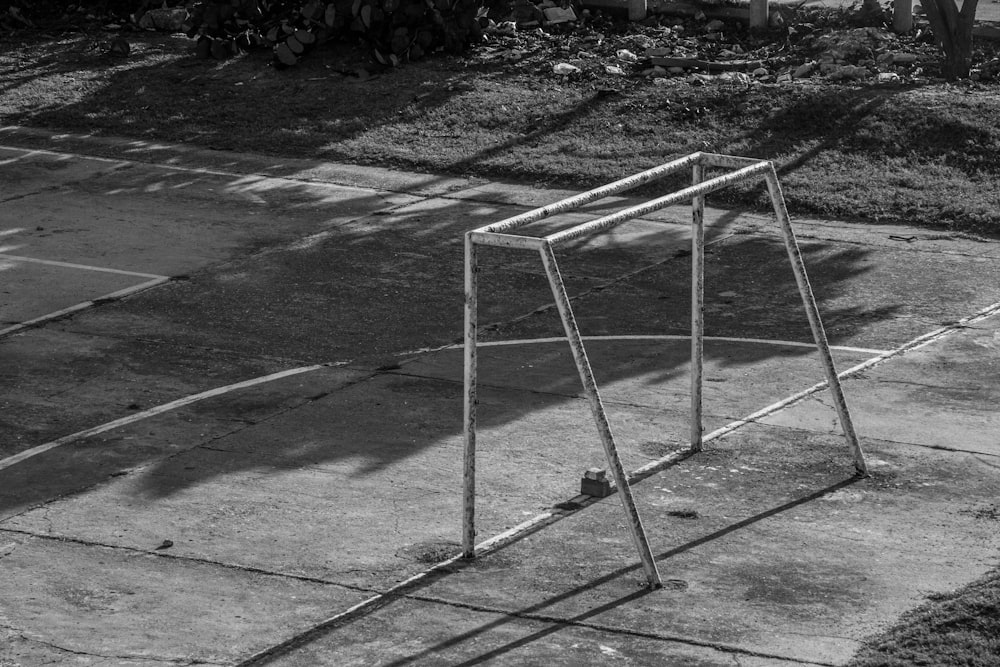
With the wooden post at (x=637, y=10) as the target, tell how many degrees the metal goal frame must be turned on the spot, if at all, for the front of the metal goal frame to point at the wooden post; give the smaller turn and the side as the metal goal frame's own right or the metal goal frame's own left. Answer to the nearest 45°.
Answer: approximately 45° to the metal goal frame's own right

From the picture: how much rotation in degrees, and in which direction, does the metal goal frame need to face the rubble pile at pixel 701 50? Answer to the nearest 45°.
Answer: approximately 45° to its right

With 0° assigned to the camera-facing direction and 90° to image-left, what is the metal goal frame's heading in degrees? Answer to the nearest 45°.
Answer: approximately 135°

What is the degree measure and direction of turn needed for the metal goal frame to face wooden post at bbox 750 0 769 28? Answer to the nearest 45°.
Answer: approximately 45° to its right

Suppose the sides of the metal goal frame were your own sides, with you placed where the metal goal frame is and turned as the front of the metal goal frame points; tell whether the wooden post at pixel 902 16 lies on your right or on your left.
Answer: on your right

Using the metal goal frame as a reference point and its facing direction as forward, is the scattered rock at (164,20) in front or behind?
in front
